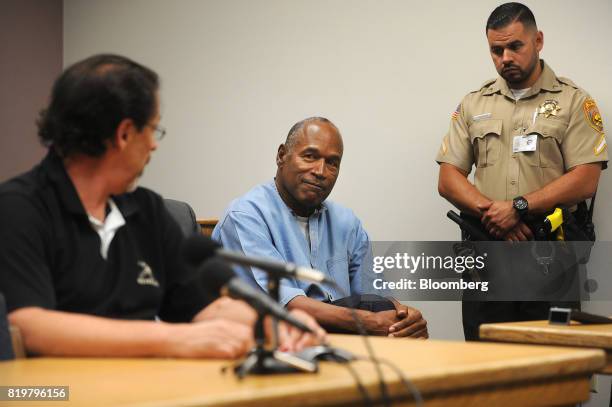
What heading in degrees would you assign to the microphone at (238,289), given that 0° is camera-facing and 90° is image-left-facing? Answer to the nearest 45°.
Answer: approximately 90°

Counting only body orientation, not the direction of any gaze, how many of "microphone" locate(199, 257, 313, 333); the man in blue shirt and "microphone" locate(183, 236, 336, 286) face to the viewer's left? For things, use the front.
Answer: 2

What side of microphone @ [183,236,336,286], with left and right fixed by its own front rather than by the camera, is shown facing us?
left

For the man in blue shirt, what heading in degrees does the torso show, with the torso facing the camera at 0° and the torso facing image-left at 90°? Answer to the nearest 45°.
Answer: approximately 315°

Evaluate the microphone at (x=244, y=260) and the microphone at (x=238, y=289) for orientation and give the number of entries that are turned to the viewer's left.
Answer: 2

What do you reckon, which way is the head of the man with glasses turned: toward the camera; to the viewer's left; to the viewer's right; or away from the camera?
to the viewer's right

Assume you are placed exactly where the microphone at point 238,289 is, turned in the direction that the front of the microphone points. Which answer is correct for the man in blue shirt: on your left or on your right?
on your right

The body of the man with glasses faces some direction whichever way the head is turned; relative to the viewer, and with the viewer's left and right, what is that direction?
facing the viewer and to the right of the viewer

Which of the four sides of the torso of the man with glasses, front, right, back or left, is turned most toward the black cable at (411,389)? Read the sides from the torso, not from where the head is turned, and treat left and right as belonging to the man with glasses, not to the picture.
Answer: front
